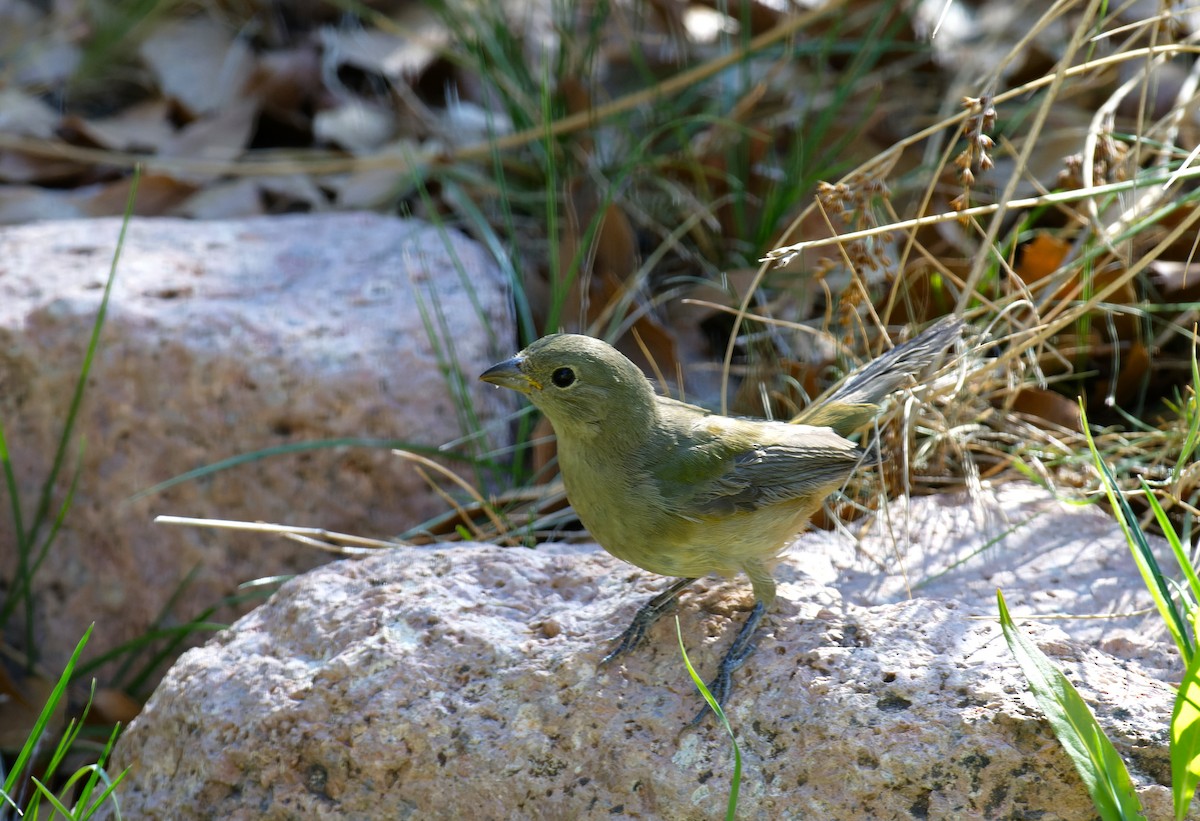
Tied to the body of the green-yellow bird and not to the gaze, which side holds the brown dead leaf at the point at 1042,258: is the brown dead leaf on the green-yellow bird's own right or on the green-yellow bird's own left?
on the green-yellow bird's own right

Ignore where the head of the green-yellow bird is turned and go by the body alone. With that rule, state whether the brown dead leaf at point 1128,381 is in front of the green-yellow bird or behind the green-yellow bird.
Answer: behind

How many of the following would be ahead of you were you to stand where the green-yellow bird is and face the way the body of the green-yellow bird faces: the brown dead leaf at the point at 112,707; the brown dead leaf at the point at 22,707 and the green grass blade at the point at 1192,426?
2

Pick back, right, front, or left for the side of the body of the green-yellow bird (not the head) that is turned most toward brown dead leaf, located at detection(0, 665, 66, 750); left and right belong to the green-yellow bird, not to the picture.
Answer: front

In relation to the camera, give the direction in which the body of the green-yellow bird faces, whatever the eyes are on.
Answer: to the viewer's left

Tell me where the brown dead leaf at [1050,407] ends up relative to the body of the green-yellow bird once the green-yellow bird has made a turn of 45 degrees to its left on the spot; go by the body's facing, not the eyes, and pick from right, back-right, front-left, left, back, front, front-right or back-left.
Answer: back

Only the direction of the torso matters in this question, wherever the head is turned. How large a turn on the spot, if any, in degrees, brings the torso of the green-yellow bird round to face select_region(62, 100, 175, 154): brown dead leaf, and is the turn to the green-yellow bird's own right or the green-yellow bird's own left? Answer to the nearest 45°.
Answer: approximately 45° to the green-yellow bird's own right

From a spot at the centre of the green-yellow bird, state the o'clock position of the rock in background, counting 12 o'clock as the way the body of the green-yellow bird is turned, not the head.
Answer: The rock in background is roughly at 1 o'clock from the green-yellow bird.

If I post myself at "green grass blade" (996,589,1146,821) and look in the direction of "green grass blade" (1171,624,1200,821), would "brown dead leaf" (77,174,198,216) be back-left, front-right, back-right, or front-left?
back-left

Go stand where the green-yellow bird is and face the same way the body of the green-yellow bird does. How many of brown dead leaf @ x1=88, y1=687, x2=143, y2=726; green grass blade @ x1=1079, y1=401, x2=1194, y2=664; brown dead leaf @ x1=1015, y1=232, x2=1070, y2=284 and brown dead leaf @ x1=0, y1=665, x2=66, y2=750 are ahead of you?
2
